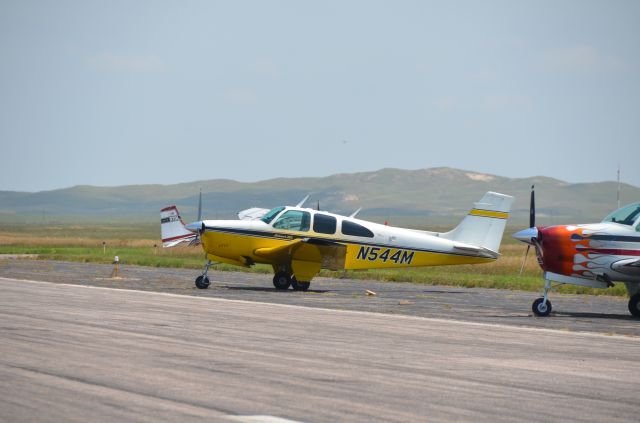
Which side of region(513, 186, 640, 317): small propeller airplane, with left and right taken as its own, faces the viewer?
left
